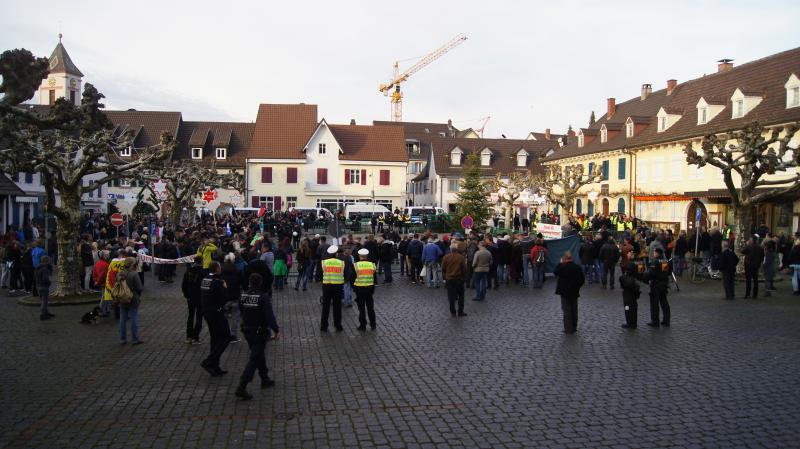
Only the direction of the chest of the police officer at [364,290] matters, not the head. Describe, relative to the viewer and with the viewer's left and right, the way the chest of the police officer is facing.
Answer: facing away from the viewer

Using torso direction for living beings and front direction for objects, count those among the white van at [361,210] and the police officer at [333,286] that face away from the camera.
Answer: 1

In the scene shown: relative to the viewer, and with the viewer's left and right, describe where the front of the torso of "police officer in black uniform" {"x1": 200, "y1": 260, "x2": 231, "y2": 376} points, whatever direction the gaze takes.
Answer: facing away from the viewer and to the right of the viewer

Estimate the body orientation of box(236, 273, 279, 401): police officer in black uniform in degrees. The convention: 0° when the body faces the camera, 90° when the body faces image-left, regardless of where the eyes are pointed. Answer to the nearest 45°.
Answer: approximately 225°

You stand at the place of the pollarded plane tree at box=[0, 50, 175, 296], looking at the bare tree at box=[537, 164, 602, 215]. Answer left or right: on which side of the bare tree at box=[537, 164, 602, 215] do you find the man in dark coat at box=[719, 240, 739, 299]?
right

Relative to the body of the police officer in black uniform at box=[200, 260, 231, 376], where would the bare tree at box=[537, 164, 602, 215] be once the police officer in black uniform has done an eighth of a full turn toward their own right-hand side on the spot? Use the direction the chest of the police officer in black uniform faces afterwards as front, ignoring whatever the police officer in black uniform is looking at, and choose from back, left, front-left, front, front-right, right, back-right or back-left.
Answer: front-left

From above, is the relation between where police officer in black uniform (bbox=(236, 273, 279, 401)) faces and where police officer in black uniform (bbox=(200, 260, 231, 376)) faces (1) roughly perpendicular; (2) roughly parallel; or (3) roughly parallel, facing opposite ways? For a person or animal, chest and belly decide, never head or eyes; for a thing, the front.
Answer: roughly parallel

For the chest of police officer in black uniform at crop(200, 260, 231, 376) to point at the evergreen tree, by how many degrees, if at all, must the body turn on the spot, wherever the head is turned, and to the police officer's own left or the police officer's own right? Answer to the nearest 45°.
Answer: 0° — they already face it

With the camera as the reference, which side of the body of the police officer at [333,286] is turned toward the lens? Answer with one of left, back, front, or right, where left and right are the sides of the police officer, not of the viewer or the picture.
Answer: back

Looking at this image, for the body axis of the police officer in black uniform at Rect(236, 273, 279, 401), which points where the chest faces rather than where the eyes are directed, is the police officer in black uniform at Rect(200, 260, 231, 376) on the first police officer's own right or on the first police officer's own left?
on the first police officer's own left
